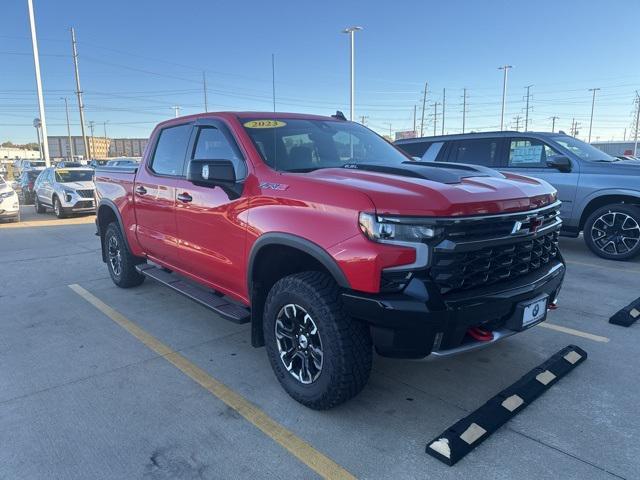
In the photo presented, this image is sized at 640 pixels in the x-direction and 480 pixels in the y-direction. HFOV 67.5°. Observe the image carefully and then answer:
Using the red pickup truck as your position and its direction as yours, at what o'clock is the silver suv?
The silver suv is roughly at 9 o'clock from the red pickup truck.

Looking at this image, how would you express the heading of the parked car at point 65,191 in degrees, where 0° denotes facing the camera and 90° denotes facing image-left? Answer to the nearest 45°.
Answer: approximately 315°

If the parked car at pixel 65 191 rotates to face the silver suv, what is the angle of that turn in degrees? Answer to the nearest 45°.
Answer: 0° — it already faces it

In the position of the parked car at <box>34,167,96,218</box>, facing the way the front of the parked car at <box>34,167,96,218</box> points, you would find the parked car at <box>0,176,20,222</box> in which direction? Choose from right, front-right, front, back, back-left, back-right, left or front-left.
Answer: right

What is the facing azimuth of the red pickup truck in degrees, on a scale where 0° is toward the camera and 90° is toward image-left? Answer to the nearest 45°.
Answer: approximately 315°

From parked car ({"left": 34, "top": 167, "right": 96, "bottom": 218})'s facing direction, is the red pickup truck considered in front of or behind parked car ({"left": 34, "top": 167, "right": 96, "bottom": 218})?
in front

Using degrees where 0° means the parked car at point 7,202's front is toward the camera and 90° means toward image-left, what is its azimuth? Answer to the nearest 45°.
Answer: approximately 315°

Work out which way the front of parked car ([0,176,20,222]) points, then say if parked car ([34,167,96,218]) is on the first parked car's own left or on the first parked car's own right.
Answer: on the first parked car's own left

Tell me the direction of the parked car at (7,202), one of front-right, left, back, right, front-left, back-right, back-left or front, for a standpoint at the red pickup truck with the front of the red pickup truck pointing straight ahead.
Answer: back

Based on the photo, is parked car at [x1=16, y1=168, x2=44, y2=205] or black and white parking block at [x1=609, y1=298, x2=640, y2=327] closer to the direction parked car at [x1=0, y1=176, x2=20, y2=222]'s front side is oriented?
the black and white parking block
